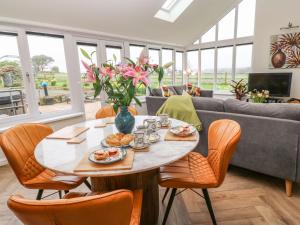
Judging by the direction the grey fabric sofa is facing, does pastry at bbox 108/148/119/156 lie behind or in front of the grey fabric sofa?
behind

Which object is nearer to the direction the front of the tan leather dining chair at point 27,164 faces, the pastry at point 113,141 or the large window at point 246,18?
the pastry

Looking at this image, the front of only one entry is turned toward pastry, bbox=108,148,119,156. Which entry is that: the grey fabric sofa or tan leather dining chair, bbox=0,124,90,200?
the tan leather dining chair

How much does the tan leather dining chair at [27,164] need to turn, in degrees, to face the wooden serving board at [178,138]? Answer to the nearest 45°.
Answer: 0° — it already faces it

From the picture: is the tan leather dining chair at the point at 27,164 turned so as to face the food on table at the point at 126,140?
yes

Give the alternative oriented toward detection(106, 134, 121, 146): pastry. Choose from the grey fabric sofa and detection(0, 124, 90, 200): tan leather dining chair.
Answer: the tan leather dining chair

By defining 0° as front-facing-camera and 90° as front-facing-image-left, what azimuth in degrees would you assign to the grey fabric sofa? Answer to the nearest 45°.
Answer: approximately 225°

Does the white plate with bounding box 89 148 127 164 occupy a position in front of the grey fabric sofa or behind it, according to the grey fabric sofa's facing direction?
behind

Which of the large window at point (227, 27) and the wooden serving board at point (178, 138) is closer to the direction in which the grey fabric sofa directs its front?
the large window

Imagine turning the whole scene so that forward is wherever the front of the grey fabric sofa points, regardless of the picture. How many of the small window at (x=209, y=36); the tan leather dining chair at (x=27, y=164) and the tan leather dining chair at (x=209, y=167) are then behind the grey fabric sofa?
2
